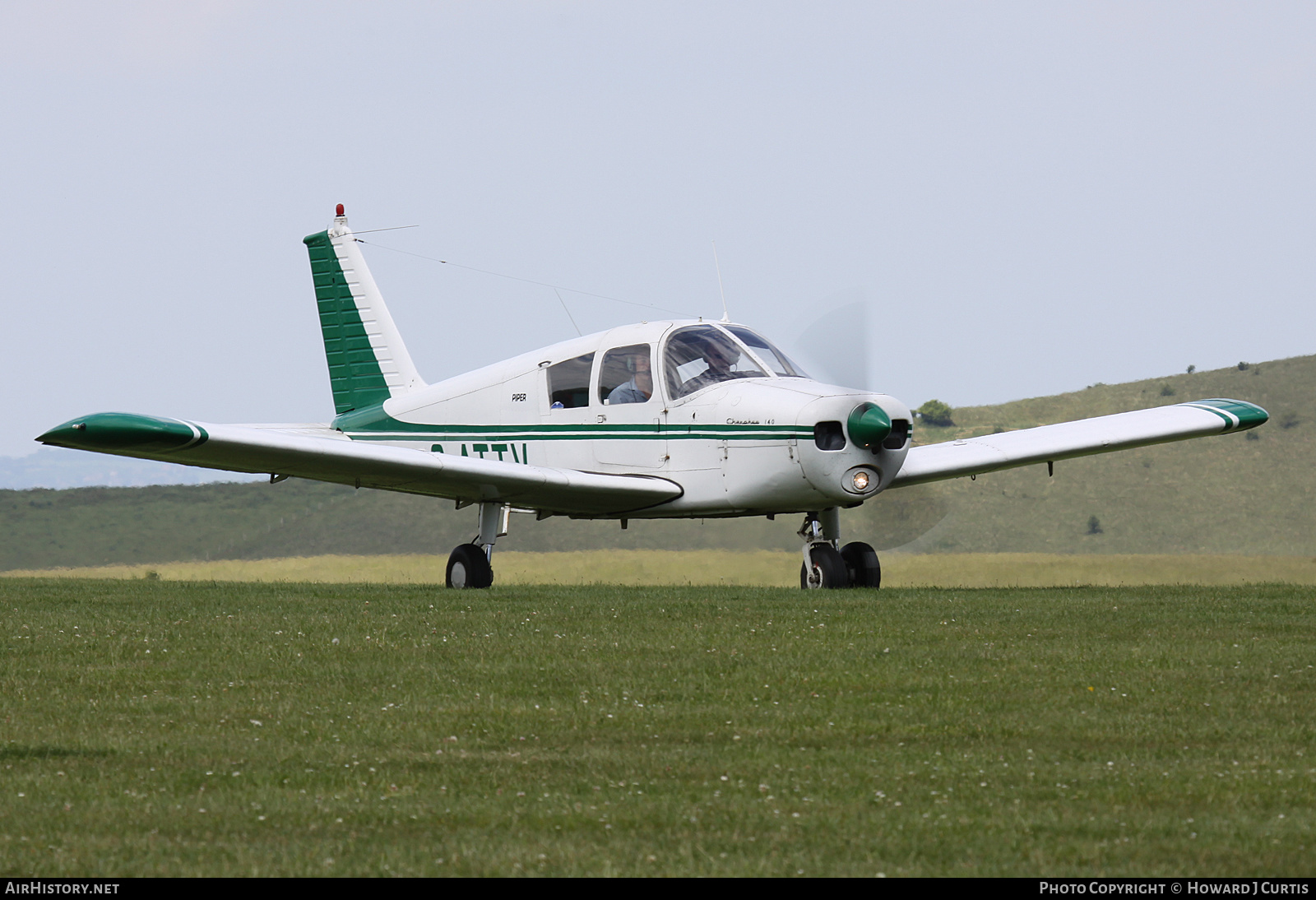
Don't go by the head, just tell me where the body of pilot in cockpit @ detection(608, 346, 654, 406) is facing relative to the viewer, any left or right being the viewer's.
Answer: facing the viewer and to the right of the viewer

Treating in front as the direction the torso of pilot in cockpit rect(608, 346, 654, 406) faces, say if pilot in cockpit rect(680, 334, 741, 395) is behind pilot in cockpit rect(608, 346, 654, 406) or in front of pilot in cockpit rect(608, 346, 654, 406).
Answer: in front
